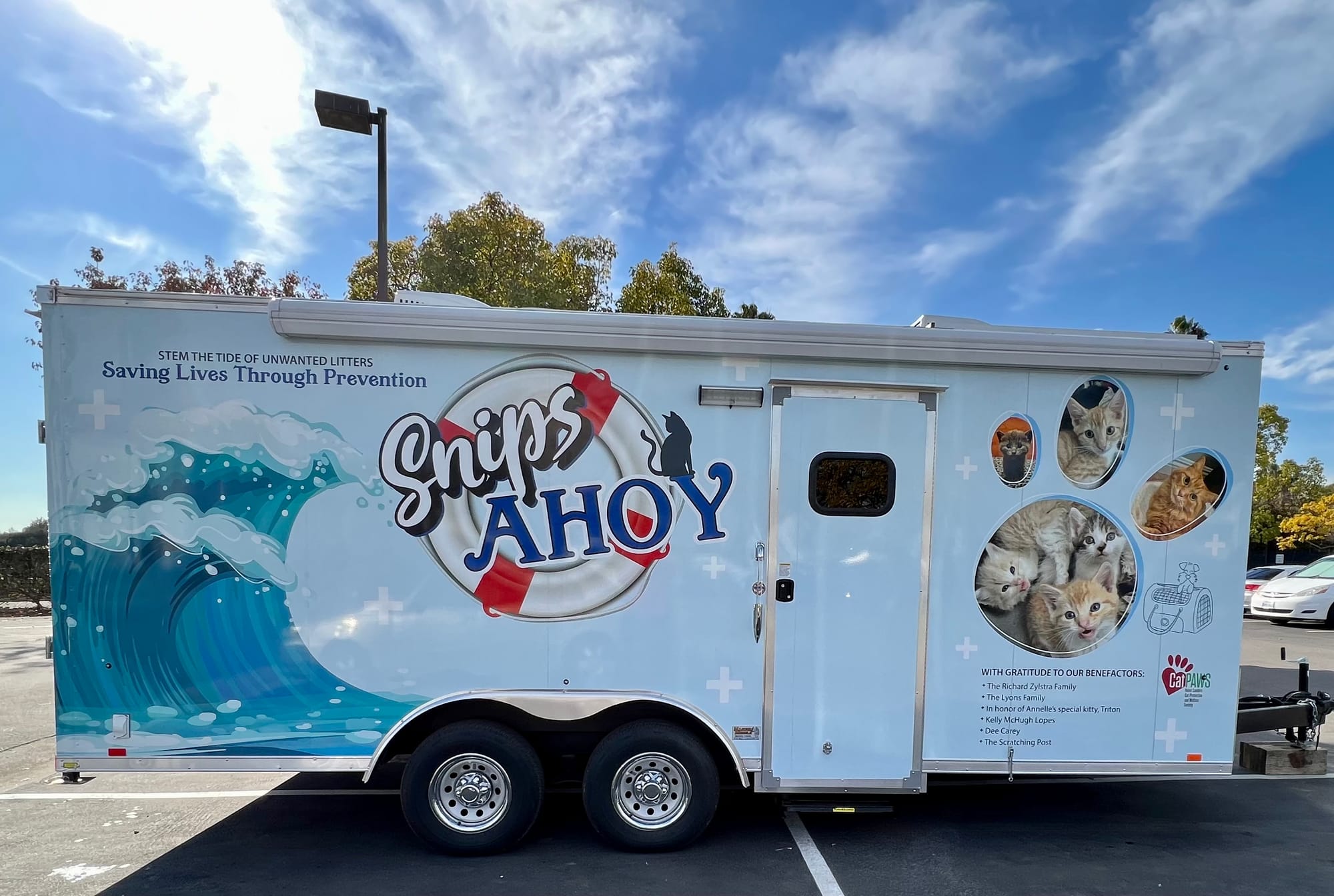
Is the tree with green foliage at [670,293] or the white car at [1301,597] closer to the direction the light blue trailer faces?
the white car

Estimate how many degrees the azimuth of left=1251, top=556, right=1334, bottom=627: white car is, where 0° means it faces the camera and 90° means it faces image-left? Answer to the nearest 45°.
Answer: approximately 45°

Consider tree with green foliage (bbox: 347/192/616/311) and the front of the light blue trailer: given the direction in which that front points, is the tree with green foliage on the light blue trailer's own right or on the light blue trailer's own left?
on the light blue trailer's own left

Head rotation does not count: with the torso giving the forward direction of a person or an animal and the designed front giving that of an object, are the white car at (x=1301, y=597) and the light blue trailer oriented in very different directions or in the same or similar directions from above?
very different directions

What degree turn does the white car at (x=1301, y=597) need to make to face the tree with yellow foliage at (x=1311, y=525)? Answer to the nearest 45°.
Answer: approximately 135° to its right

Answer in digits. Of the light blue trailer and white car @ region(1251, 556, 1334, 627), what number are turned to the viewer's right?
1

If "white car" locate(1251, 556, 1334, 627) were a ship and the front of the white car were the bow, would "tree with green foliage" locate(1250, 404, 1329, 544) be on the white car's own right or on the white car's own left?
on the white car's own right

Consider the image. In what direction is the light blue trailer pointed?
to the viewer's right

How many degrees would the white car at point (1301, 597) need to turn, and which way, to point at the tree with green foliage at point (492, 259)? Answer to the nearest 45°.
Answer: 0° — it already faces it
